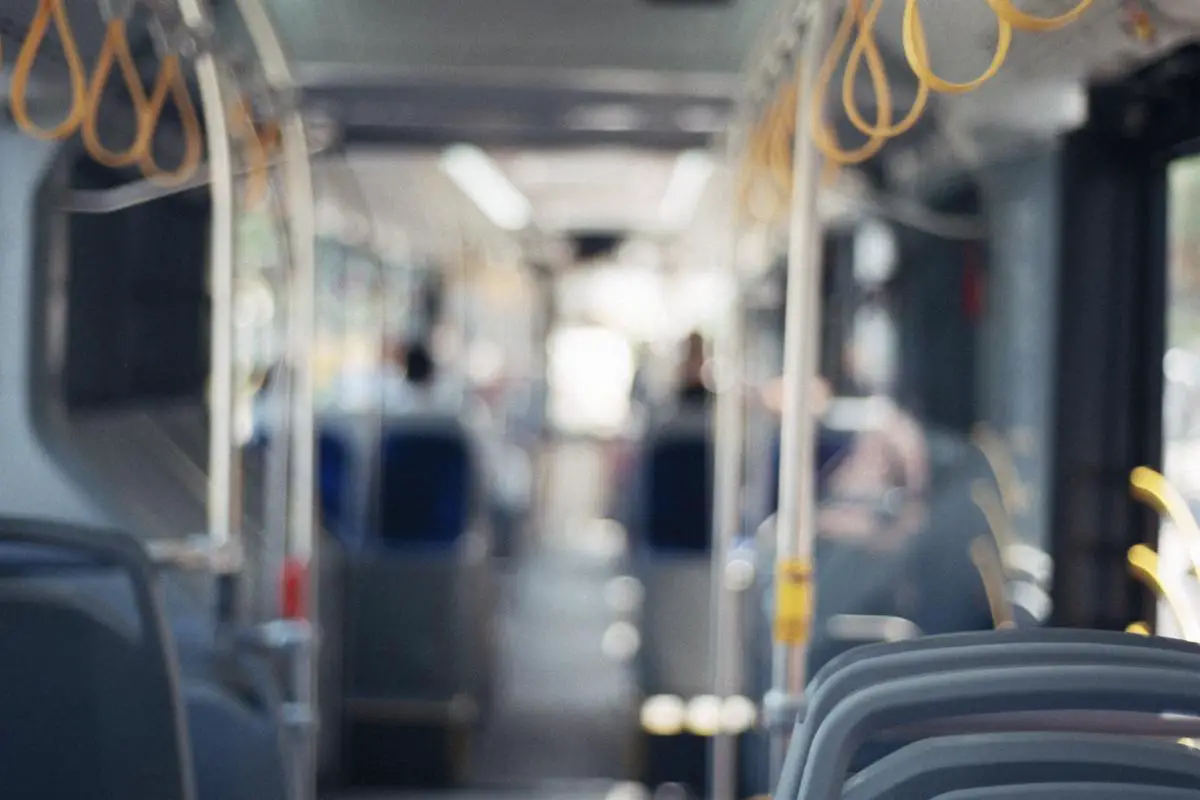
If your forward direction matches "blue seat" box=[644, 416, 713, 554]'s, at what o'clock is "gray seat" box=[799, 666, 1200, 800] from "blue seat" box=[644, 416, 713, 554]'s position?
The gray seat is roughly at 6 o'clock from the blue seat.

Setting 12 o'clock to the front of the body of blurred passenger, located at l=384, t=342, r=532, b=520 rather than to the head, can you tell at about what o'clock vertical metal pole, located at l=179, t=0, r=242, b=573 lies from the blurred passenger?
The vertical metal pole is roughly at 6 o'clock from the blurred passenger.

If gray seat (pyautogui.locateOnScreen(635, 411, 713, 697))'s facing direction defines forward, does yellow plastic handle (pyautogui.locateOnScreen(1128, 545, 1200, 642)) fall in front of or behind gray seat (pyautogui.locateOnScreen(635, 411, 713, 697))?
behind

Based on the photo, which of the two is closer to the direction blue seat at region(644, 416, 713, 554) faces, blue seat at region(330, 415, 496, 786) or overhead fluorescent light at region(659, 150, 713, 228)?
the overhead fluorescent light

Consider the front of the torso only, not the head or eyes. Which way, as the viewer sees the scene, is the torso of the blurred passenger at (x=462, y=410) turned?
away from the camera

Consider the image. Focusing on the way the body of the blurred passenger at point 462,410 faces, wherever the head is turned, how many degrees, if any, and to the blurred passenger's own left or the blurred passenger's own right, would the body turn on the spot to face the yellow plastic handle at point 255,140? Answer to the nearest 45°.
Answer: approximately 180°

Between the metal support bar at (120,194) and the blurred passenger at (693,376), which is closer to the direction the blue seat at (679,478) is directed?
the blurred passenger

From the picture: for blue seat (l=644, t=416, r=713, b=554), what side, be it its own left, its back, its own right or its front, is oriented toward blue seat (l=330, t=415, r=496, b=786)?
left

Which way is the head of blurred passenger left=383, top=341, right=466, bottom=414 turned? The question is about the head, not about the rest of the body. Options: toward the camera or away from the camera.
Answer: away from the camera

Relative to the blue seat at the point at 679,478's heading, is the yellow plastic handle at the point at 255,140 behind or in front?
behind

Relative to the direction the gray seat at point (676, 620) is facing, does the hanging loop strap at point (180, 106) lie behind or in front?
behind

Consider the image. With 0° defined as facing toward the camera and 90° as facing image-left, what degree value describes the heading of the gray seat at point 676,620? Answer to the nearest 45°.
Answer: approximately 180°

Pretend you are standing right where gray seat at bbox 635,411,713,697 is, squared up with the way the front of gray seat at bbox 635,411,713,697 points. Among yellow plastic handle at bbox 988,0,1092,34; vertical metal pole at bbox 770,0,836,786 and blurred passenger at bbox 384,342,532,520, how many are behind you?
2
